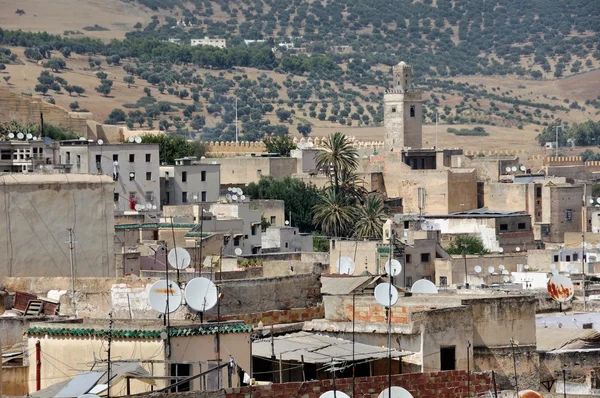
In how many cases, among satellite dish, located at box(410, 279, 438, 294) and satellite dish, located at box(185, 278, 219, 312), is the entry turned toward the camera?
2

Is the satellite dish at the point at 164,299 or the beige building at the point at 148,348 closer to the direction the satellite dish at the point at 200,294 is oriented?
the beige building

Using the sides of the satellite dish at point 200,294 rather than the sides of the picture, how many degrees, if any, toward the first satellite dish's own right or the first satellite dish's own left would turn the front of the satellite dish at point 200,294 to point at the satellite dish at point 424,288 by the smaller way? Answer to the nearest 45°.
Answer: approximately 135° to the first satellite dish's own left

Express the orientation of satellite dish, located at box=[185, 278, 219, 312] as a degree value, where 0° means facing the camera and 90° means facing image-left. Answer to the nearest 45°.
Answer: approximately 0°

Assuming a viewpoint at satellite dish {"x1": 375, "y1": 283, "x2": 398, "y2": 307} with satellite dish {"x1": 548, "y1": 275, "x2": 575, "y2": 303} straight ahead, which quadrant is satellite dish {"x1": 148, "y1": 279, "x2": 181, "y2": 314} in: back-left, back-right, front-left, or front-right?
back-left

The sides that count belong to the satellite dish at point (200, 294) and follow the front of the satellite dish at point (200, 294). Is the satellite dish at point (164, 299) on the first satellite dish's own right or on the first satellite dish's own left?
on the first satellite dish's own right

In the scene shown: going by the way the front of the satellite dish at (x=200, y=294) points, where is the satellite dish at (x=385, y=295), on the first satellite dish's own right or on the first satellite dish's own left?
on the first satellite dish's own left

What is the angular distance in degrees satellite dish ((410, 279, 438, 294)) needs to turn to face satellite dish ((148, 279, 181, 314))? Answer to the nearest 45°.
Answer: approximately 45° to its right

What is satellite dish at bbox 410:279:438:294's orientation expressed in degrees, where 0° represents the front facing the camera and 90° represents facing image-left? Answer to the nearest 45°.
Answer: approximately 0°

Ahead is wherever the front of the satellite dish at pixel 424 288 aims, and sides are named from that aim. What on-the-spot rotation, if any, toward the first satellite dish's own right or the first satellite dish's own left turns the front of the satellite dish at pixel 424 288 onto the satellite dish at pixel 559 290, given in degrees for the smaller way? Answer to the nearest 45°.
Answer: approximately 135° to the first satellite dish's own left
